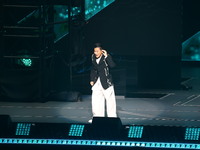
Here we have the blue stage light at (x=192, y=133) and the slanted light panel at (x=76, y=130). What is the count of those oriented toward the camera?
2

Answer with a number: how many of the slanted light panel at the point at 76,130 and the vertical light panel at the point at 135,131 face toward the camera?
2

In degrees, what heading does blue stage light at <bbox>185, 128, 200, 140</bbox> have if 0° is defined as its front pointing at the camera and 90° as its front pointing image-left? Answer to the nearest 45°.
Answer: approximately 0°

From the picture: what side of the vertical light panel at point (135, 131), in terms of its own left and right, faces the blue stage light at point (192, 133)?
left

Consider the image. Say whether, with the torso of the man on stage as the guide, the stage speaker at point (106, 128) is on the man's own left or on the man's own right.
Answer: on the man's own left

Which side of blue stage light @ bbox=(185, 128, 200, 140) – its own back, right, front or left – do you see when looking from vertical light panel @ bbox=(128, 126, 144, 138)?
right

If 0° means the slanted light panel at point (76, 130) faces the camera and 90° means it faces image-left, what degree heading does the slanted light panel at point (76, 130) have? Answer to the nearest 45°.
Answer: approximately 0°
